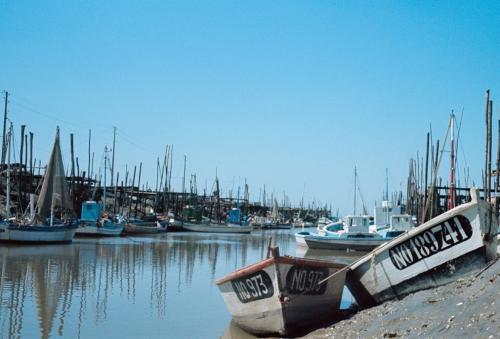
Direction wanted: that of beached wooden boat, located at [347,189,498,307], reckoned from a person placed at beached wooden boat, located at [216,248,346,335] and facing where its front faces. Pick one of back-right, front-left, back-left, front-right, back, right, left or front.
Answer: left

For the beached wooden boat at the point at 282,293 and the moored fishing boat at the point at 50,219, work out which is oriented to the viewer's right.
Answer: the moored fishing boat

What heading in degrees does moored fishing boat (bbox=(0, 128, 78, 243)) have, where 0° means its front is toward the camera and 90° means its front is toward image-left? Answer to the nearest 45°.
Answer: approximately 270°

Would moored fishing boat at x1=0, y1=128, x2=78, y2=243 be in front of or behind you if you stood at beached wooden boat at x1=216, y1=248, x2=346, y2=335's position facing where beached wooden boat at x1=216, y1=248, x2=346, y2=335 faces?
behind

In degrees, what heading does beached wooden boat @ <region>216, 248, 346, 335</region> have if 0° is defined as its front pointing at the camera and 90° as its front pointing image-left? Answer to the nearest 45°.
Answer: approximately 0°

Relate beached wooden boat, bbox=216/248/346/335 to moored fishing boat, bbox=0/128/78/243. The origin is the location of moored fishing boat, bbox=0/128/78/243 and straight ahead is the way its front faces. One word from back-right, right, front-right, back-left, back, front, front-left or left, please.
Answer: right

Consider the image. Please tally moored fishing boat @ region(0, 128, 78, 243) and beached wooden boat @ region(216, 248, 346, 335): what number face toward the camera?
1
